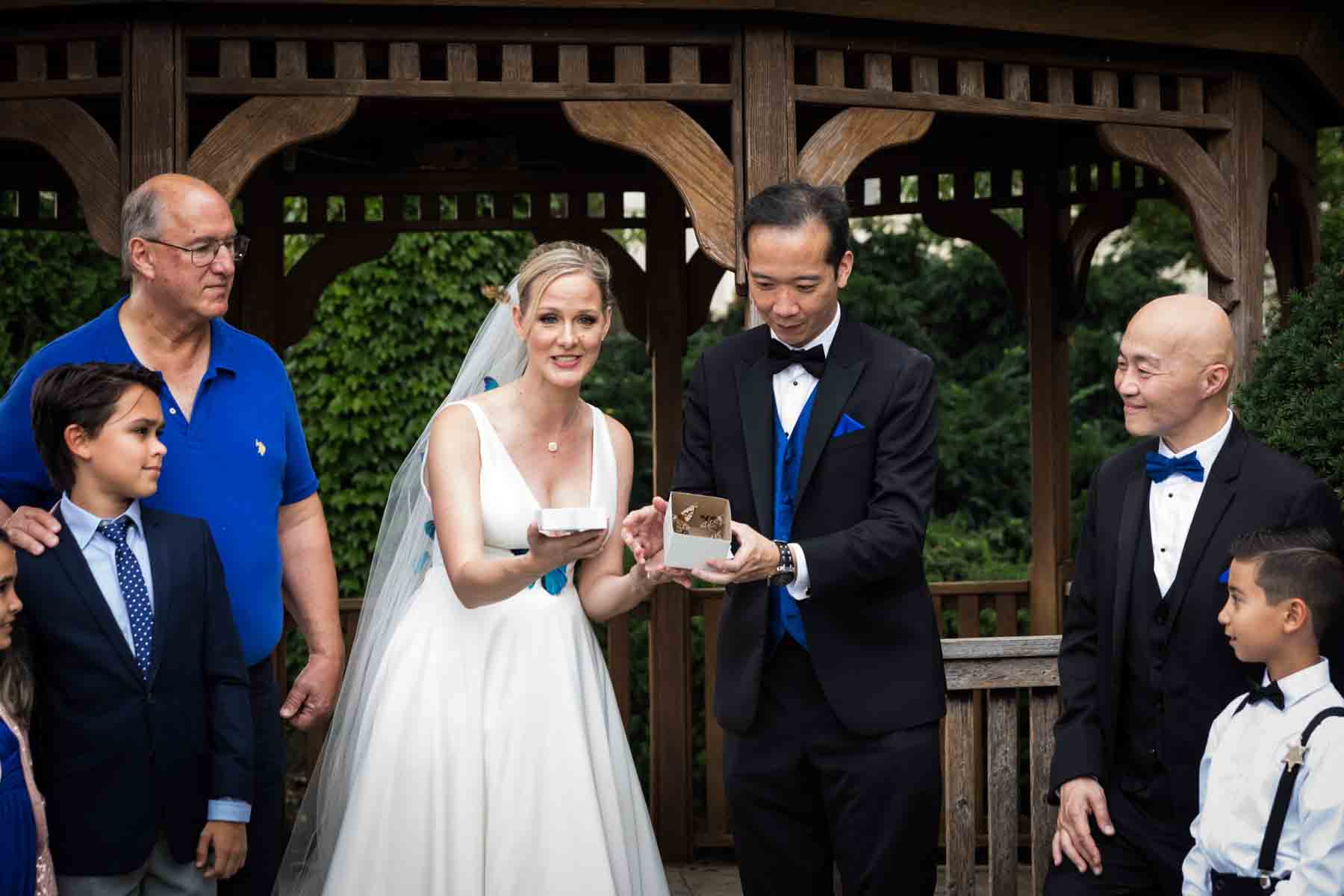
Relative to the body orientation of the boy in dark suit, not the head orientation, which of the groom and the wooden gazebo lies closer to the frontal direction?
the groom

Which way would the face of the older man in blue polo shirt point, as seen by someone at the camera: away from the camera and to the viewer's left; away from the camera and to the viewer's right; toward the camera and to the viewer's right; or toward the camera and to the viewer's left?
toward the camera and to the viewer's right

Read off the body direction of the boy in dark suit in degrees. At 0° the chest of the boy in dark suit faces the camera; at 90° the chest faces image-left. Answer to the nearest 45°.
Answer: approximately 315°

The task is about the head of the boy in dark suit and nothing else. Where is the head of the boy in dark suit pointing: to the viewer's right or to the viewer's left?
to the viewer's right

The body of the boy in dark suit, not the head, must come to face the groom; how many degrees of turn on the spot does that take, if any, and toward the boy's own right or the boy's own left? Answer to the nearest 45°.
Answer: approximately 45° to the boy's own left
